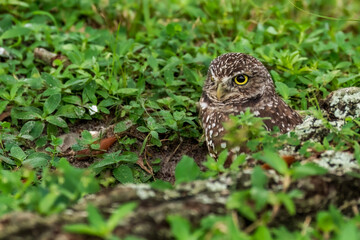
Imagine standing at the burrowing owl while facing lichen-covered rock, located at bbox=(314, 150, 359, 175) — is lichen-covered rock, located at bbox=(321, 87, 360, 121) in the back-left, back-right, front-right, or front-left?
front-left

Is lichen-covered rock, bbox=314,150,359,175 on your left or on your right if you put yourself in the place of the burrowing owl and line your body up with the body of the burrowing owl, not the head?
on your left

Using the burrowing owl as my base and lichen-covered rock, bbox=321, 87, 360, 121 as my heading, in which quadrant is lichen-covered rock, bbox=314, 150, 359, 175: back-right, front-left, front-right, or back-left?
front-right

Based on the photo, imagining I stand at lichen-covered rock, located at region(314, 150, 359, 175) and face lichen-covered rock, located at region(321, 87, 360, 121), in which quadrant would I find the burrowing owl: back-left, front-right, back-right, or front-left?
front-left

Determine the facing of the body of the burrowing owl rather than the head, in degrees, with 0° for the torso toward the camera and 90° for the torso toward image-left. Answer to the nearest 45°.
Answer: approximately 45°

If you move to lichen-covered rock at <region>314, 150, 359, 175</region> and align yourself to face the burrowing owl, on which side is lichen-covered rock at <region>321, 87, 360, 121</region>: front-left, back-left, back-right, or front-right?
front-right
